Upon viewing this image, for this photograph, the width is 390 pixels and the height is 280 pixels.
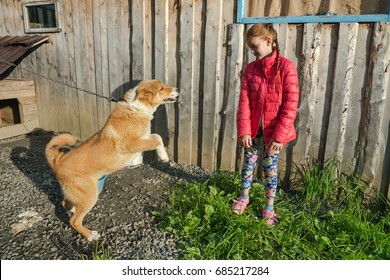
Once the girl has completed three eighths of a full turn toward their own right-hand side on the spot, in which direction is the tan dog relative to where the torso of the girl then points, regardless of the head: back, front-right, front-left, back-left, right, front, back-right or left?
left

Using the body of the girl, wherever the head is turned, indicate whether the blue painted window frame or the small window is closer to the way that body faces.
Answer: the small window

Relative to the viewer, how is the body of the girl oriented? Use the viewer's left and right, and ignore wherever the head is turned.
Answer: facing the viewer and to the left of the viewer

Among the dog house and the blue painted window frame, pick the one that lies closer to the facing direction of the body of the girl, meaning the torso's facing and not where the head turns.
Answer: the dog house
